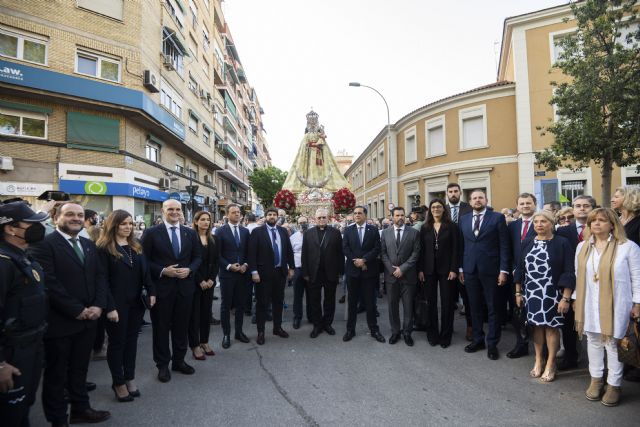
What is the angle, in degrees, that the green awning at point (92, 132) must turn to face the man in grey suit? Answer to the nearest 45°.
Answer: approximately 45° to its right

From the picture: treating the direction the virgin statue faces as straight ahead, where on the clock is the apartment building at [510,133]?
The apartment building is roughly at 8 o'clock from the virgin statue.

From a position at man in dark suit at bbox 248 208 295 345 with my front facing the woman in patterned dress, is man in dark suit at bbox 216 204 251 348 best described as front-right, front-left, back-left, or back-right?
back-right

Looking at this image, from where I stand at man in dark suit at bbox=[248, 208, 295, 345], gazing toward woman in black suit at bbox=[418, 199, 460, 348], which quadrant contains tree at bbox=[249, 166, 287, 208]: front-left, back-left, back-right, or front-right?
back-left

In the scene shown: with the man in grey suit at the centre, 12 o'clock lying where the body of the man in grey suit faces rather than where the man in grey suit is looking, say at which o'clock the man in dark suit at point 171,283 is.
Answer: The man in dark suit is roughly at 2 o'clock from the man in grey suit.

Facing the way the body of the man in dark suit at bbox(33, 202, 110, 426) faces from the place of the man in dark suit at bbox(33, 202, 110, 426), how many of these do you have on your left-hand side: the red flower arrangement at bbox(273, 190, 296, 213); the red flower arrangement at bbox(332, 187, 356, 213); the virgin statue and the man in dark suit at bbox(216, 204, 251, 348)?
4

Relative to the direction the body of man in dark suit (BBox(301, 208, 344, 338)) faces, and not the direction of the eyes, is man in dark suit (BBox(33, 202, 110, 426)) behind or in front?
in front

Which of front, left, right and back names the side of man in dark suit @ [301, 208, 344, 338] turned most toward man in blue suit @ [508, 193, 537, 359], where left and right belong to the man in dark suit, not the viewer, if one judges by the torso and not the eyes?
left

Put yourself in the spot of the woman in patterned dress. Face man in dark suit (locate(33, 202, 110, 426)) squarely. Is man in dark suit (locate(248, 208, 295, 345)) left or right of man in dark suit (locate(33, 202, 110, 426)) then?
right

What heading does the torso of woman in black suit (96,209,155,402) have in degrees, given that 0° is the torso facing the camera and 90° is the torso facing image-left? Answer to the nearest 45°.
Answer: approximately 315°
